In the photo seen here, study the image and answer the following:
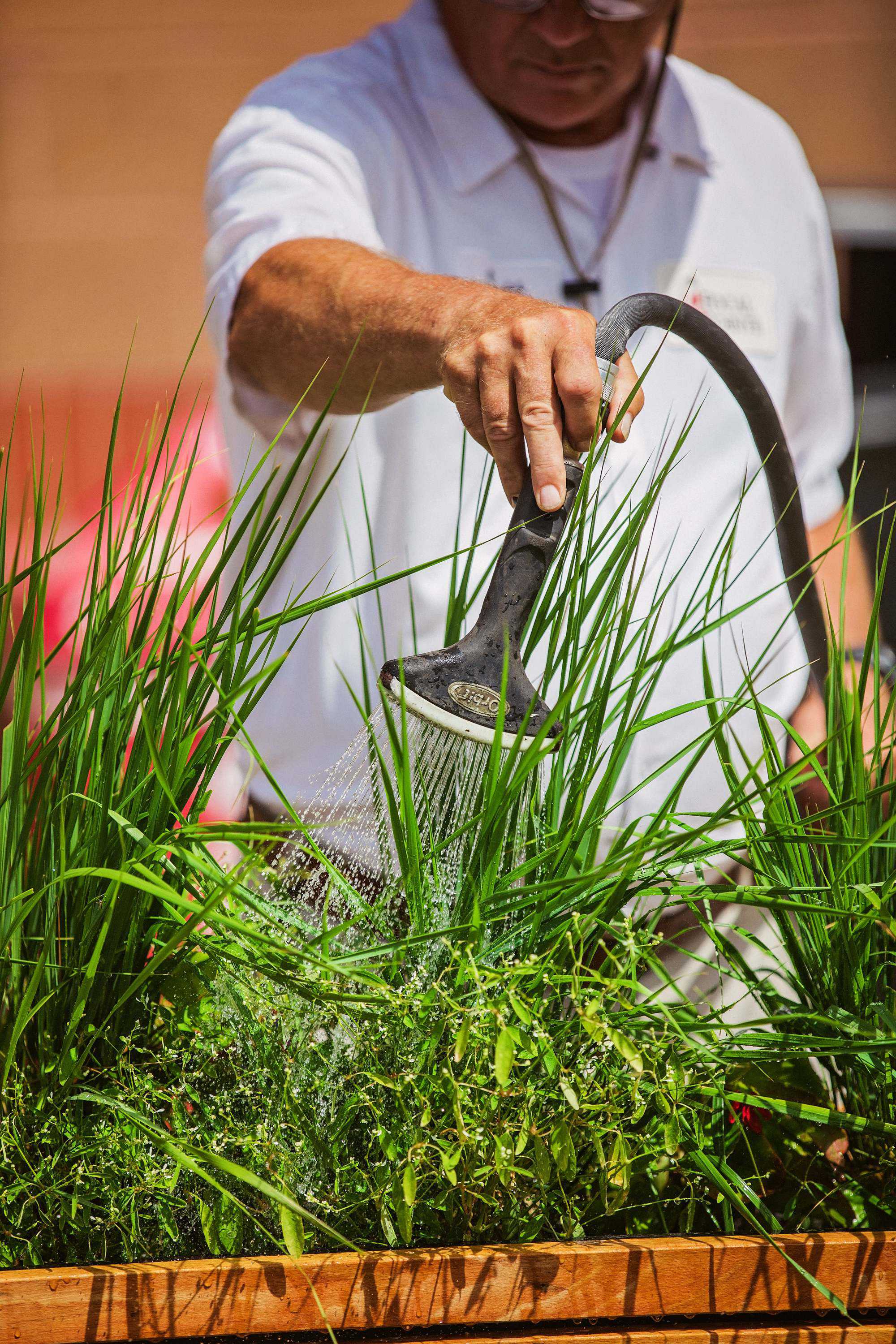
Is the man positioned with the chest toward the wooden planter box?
yes

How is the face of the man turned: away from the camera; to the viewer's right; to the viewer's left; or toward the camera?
toward the camera

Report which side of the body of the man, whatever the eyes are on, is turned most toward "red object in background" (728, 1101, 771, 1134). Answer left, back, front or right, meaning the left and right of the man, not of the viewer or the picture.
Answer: front

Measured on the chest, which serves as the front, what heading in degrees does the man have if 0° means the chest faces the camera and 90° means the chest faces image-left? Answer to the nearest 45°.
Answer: approximately 0°

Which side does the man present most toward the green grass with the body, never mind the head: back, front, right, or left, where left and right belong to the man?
front
